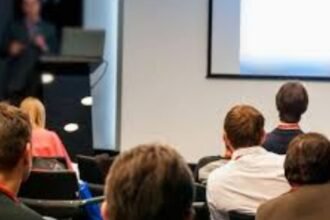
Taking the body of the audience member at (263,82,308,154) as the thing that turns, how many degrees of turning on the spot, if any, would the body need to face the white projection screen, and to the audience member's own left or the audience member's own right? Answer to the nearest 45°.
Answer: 0° — they already face it

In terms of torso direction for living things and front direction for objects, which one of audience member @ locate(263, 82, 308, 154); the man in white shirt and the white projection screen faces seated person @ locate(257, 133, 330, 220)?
the white projection screen

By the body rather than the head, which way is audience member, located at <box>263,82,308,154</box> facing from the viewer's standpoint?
away from the camera

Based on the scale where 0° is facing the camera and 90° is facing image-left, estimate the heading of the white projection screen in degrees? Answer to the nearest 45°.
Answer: approximately 0°

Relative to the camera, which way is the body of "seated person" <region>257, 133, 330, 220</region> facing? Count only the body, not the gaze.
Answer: away from the camera

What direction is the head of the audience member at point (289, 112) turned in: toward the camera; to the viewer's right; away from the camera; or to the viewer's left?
away from the camera

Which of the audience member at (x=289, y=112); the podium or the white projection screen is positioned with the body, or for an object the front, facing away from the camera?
the audience member

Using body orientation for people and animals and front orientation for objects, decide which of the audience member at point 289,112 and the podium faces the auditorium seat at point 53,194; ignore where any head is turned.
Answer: the podium

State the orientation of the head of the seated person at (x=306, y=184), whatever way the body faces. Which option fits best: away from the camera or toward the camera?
away from the camera

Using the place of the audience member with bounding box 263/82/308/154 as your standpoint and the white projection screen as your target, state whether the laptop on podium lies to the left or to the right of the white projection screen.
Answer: left

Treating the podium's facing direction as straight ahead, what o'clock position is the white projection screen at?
The white projection screen is roughly at 9 o'clock from the podium.

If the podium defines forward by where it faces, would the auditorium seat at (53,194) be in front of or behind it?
in front

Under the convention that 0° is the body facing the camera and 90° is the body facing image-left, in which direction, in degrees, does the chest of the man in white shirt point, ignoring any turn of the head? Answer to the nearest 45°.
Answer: approximately 135°
